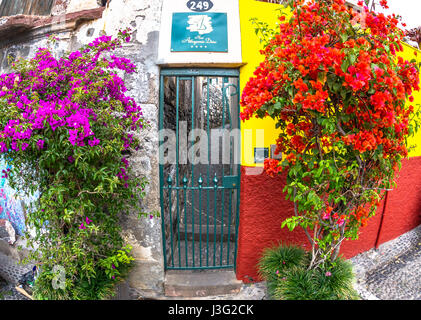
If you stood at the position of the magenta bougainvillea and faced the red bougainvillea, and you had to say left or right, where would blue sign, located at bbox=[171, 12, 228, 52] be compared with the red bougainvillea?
left

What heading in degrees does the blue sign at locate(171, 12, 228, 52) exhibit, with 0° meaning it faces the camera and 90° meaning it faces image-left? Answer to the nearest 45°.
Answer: approximately 0°

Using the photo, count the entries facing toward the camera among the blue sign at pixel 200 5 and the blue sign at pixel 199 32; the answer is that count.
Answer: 2
